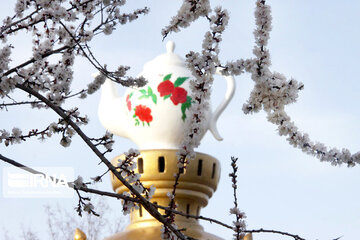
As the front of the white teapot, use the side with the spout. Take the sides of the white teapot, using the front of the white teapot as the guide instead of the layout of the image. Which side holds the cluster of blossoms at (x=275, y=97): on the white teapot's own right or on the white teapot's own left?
on the white teapot's own left

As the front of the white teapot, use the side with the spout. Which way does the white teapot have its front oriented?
to the viewer's left

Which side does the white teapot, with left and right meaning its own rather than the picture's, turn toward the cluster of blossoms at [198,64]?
left
